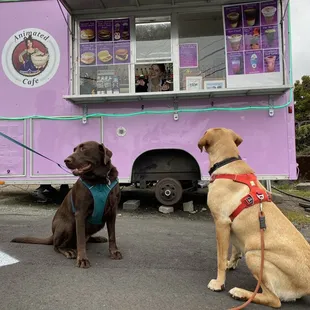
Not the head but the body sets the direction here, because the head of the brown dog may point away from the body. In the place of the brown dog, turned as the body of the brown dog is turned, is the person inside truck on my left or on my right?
on my left

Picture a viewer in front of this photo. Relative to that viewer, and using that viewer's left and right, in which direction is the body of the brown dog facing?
facing the viewer and to the right of the viewer
